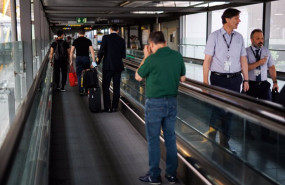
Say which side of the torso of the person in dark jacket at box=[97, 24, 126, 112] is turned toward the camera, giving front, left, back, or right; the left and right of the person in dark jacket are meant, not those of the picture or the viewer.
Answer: back

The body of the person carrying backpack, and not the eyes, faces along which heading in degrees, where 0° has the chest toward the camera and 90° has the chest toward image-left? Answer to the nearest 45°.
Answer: approximately 180°

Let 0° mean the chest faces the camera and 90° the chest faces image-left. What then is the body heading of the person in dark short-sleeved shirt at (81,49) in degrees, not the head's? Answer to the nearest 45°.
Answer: approximately 180°

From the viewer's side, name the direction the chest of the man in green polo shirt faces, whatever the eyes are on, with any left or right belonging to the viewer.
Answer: facing away from the viewer and to the left of the viewer

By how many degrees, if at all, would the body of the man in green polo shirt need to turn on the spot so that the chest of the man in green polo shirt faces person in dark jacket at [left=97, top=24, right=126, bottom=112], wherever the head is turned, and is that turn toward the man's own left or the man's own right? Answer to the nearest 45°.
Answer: approximately 45° to the man's own right
